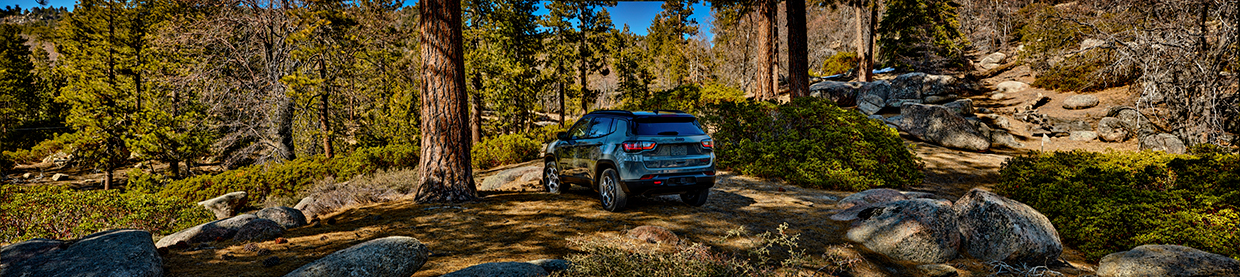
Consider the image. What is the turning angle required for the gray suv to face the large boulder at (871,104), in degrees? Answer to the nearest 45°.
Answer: approximately 90° to its right

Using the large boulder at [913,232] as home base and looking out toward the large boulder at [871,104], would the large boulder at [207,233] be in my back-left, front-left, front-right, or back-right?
back-left

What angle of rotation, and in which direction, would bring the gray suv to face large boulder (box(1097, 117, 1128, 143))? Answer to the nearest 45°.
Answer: approximately 90° to its right

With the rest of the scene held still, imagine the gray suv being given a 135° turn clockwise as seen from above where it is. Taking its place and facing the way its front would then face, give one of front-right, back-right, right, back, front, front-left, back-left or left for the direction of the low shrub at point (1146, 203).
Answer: front

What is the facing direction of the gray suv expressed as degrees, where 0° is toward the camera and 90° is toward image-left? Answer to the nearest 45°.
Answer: approximately 135°

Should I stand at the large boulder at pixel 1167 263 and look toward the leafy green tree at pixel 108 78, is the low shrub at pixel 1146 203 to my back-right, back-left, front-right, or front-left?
back-right

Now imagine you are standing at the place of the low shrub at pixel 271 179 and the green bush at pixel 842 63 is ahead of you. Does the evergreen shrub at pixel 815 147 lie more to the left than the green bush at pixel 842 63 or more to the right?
right

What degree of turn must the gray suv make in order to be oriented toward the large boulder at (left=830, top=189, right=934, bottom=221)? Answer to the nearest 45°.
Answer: approximately 135° to its right
